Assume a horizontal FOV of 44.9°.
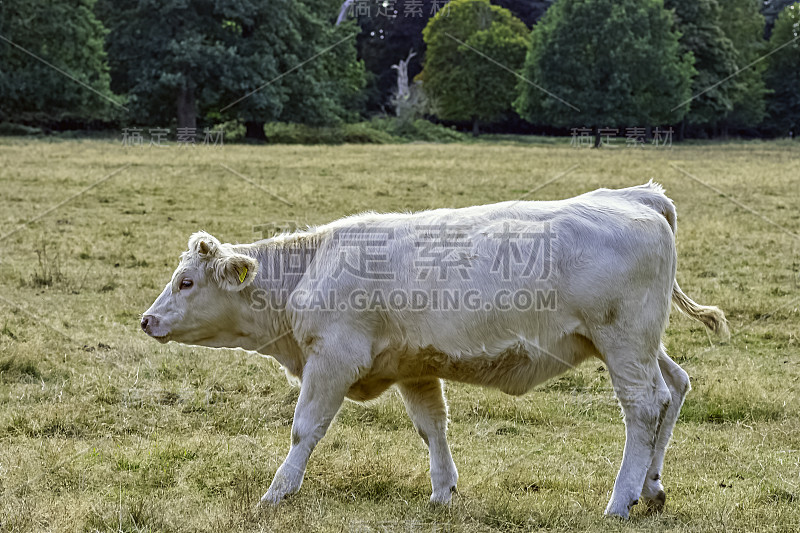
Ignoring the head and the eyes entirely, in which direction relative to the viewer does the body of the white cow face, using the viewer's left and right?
facing to the left of the viewer

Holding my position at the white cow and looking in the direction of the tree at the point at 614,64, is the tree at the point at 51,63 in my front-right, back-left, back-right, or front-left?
front-left

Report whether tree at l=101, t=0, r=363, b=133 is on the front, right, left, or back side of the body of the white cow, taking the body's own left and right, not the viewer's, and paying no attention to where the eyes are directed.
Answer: right

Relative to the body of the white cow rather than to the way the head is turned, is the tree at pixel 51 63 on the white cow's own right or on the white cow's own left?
on the white cow's own right

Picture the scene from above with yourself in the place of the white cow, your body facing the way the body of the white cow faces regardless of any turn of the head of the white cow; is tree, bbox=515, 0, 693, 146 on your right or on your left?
on your right
